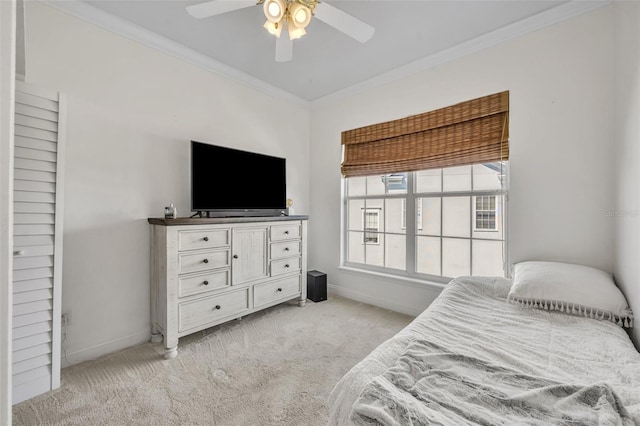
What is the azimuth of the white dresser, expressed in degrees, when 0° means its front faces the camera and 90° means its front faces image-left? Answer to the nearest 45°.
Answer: approximately 315°

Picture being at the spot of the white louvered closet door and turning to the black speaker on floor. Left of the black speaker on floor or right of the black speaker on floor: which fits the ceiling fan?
right

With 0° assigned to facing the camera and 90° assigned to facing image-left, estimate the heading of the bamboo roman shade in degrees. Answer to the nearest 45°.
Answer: approximately 45°

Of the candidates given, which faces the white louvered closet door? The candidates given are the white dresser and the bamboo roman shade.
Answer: the bamboo roman shade

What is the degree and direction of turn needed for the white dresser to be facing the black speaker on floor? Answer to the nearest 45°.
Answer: approximately 90° to its left

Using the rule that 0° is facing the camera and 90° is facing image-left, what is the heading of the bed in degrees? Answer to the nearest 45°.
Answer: approximately 45°
